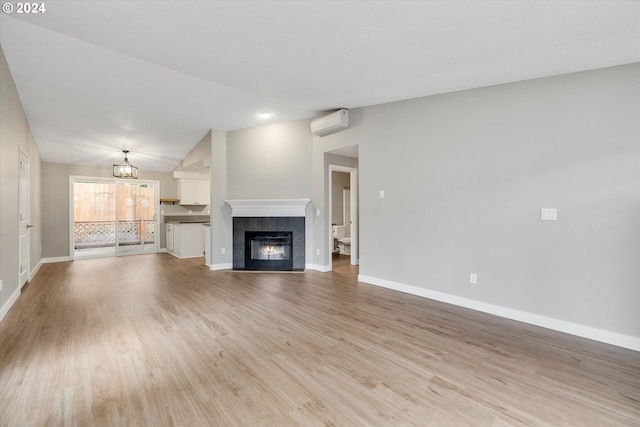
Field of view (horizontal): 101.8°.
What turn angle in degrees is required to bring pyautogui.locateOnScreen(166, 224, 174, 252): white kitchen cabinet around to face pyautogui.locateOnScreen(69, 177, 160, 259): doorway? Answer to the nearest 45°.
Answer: approximately 45° to its right

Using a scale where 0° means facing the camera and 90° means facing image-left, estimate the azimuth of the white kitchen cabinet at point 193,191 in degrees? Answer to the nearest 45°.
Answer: approximately 0°

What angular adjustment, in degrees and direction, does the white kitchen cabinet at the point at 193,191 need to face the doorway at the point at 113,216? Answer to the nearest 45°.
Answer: approximately 90° to its right

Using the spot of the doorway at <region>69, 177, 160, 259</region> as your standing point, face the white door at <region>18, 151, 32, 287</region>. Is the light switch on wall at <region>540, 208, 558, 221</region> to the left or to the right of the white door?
left

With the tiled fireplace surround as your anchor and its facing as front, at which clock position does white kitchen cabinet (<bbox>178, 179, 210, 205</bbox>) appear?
The white kitchen cabinet is roughly at 5 o'clock from the tiled fireplace surround.

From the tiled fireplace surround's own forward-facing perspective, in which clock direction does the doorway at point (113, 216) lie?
The doorway is roughly at 4 o'clock from the tiled fireplace surround.

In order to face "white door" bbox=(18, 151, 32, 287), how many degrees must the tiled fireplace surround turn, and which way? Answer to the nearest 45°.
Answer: approximately 90° to its right
